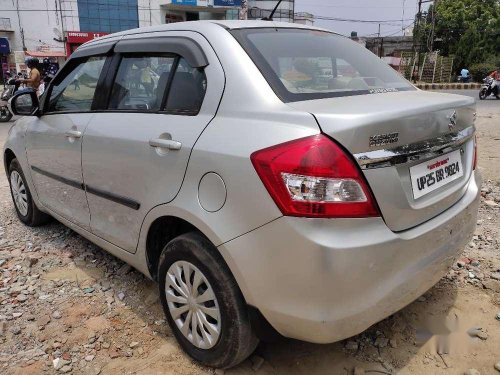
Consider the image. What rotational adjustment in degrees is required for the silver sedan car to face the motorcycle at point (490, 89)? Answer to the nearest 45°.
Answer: approximately 90° to its right

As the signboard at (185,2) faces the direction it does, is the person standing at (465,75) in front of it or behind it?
in front

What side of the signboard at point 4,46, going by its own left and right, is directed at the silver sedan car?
front

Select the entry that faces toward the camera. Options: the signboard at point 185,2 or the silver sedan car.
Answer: the signboard

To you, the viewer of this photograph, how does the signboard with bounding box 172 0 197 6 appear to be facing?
facing the viewer

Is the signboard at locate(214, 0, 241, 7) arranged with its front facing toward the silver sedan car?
yes

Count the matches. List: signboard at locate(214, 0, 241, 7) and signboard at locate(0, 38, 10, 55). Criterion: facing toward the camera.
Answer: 2

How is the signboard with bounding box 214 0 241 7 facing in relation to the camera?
toward the camera

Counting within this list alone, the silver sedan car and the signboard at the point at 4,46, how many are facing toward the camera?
1

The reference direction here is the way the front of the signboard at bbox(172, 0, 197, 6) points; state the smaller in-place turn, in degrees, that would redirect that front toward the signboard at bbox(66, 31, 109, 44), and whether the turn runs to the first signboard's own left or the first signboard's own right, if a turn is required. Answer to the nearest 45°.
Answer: approximately 90° to the first signboard's own right

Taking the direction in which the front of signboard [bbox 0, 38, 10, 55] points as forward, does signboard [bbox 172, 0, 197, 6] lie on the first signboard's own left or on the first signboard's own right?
on the first signboard's own left

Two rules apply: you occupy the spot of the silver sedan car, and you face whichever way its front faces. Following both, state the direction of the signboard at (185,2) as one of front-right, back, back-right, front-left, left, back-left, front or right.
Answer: front-right

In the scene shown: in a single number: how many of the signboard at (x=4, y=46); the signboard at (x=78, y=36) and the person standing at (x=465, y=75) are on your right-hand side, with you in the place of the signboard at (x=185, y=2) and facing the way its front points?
2

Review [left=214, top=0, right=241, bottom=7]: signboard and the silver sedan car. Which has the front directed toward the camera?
the signboard

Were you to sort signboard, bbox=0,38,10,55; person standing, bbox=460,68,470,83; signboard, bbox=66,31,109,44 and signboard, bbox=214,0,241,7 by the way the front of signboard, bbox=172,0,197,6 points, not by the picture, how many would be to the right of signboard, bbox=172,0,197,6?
2
